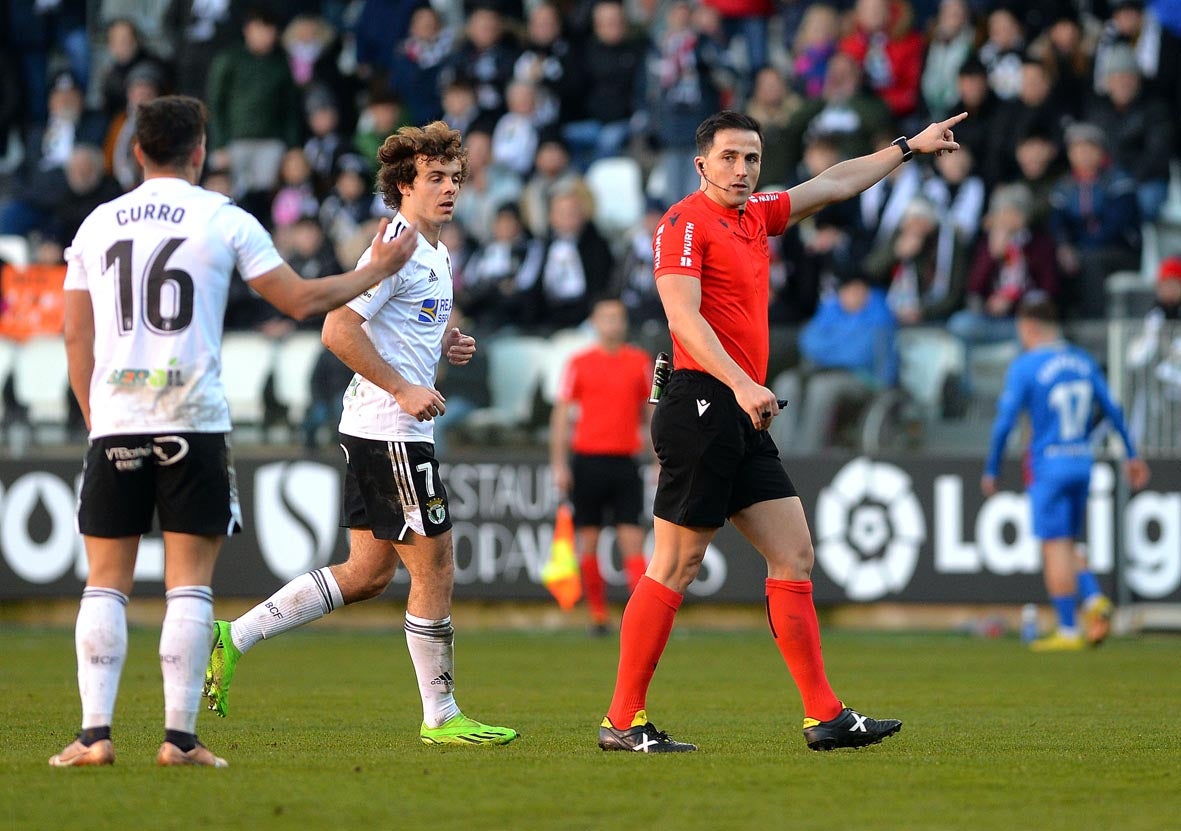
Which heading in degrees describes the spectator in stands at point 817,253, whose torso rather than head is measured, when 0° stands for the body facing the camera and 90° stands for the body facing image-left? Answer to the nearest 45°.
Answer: approximately 45°

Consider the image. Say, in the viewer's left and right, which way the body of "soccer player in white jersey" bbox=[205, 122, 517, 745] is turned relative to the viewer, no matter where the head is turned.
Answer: facing to the right of the viewer

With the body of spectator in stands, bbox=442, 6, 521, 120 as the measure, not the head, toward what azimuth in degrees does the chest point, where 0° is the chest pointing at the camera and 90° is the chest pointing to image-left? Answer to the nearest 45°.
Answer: approximately 0°

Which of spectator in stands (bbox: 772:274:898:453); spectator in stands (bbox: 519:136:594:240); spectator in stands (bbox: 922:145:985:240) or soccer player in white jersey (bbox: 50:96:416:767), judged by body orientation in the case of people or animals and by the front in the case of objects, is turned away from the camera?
the soccer player in white jersey

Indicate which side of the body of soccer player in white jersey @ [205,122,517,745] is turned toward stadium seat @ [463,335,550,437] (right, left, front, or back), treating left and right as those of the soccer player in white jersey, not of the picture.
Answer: left

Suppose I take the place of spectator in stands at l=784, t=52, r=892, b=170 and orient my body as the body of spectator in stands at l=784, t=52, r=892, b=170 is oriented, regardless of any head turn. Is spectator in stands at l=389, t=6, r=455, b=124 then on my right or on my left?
on my right

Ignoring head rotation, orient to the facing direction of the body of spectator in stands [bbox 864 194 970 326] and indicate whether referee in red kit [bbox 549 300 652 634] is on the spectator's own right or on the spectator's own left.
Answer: on the spectator's own right

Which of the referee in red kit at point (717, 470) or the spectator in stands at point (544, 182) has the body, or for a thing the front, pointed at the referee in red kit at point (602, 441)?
the spectator in stands

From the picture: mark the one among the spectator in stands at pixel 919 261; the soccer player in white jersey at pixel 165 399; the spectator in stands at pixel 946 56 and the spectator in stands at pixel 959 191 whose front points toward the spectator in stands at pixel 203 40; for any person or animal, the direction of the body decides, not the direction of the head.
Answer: the soccer player in white jersey

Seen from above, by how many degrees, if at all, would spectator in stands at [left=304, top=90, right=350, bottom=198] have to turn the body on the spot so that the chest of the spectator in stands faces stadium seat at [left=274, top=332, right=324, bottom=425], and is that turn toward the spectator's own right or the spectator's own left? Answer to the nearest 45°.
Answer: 0° — they already face it

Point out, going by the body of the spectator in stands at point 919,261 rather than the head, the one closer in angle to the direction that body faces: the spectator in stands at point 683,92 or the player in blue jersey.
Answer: the player in blue jersey

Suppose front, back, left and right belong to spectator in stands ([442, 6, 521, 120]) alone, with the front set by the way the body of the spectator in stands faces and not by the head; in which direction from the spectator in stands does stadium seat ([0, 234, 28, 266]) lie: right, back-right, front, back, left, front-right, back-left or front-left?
right
